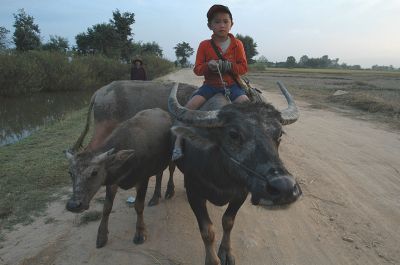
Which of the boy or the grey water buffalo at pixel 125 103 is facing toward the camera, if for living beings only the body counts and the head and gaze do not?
the boy

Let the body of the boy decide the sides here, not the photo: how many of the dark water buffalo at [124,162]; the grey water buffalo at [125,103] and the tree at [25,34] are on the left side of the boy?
0

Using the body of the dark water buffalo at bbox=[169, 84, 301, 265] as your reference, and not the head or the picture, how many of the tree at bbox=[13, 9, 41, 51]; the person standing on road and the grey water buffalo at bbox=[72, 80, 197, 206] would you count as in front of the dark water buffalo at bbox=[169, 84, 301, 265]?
0

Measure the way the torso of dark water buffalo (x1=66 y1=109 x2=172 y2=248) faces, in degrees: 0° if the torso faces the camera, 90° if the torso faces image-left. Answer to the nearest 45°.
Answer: approximately 45°

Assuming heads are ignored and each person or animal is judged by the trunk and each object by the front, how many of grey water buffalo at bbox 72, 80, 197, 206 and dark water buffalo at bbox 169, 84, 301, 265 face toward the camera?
1

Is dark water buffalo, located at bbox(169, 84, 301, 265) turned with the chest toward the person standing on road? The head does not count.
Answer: no

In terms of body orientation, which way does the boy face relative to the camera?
toward the camera

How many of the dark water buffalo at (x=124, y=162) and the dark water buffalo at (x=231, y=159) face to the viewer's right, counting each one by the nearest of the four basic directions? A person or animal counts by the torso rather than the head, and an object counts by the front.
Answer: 0

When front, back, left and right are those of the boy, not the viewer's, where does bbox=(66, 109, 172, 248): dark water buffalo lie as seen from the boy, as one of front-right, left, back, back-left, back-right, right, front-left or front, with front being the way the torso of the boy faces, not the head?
front-right

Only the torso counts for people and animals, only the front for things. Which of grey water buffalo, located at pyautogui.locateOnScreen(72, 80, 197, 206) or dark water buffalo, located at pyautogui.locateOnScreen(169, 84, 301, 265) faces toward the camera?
the dark water buffalo

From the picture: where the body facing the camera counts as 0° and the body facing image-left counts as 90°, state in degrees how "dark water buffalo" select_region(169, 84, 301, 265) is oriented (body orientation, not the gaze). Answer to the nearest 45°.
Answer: approximately 0°

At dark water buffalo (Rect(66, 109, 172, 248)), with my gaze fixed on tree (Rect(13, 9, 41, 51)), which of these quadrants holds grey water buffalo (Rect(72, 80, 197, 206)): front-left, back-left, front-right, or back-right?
front-right

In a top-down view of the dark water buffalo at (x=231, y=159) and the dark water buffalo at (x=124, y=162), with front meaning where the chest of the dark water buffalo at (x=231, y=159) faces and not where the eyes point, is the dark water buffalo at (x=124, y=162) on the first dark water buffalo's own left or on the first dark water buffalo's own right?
on the first dark water buffalo's own right

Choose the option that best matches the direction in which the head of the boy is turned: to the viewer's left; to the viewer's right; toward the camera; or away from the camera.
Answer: toward the camera
